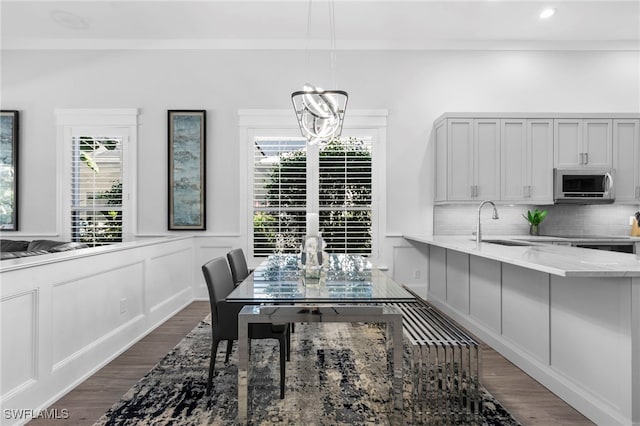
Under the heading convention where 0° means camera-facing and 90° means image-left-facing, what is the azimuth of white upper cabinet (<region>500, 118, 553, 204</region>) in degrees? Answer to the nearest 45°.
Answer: approximately 0°

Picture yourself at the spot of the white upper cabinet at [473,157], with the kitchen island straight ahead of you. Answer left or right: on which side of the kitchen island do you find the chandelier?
right

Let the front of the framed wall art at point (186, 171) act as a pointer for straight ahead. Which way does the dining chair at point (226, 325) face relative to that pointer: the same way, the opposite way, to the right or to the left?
to the left

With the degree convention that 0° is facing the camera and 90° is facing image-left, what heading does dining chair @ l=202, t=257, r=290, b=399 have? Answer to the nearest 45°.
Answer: approximately 270°

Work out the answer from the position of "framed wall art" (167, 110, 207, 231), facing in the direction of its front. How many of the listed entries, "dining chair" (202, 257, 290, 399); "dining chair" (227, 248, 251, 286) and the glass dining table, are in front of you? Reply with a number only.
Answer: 3

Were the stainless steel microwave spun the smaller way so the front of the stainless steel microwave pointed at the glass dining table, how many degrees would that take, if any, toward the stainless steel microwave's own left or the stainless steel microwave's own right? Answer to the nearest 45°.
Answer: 0° — it already faces it

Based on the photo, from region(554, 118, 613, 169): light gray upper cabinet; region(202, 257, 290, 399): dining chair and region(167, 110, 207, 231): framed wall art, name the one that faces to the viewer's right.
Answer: the dining chair

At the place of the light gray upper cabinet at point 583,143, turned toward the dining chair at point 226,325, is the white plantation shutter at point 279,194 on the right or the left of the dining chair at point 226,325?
right

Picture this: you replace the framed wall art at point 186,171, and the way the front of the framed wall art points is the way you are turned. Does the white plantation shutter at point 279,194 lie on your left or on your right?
on your left

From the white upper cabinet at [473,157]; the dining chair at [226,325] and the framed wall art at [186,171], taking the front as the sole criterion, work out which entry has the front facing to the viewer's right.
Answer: the dining chair

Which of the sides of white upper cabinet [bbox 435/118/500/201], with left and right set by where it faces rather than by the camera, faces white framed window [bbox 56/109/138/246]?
right
